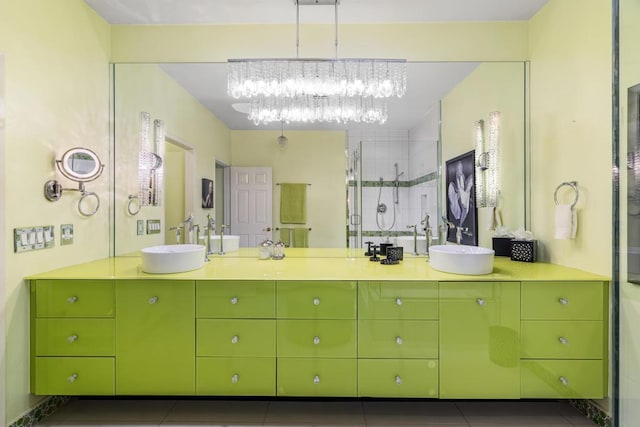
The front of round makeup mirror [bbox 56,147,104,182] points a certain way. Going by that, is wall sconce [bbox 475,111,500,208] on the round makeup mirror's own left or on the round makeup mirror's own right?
on the round makeup mirror's own left

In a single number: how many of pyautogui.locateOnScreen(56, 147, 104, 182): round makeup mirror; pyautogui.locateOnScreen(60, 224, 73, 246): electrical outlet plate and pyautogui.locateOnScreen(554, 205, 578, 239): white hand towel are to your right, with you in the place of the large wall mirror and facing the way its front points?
2

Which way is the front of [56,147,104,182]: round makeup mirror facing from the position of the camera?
facing the viewer

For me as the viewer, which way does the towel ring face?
facing the viewer and to the left of the viewer

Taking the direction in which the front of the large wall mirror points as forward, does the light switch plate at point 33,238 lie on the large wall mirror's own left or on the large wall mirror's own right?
on the large wall mirror's own right

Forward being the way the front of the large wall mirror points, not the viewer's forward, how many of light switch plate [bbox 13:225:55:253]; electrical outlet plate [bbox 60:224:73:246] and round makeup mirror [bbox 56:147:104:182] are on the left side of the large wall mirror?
0

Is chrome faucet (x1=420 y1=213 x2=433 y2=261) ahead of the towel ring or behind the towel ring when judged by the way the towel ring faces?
ahead

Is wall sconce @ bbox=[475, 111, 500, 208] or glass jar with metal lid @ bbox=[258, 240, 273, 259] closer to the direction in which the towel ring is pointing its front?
the glass jar with metal lid
